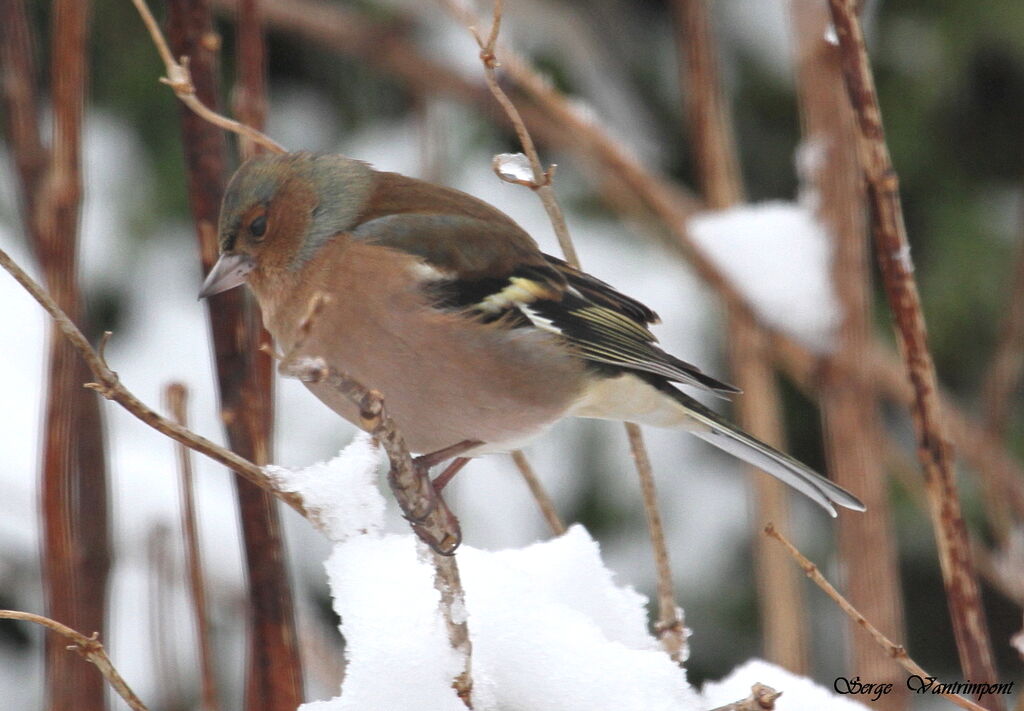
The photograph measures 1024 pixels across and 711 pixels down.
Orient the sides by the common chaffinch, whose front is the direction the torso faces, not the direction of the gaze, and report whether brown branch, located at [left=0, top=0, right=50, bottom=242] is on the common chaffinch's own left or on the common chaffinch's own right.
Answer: on the common chaffinch's own right

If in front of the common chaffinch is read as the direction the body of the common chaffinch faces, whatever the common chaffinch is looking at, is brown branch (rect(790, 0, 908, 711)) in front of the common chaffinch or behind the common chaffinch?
behind

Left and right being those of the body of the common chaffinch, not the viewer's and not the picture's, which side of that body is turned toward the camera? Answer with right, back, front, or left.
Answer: left
